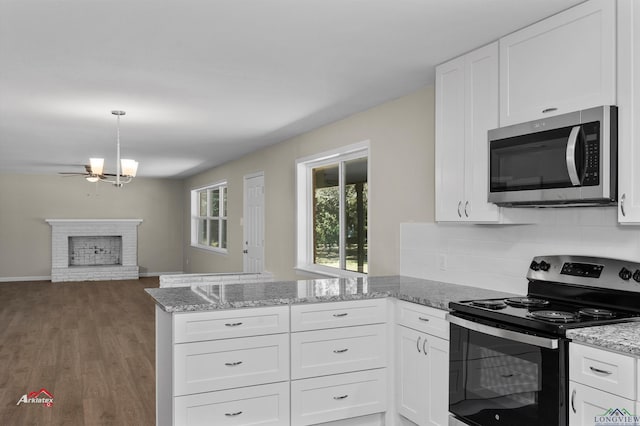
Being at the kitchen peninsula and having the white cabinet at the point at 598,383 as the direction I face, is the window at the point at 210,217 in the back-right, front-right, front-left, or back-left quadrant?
back-left

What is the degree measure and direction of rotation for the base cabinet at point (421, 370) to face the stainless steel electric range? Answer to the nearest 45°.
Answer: approximately 90° to its left

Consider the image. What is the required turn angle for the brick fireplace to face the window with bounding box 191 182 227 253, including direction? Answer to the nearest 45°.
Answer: approximately 45° to its left

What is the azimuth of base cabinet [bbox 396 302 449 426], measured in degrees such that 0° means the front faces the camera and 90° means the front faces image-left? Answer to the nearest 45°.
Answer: approximately 45°

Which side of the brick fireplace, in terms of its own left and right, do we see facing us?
front

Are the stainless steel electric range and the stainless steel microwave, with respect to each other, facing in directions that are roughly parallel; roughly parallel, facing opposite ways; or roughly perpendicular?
roughly parallel

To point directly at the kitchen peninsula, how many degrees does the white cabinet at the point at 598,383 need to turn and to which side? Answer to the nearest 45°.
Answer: approximately 45° to its right

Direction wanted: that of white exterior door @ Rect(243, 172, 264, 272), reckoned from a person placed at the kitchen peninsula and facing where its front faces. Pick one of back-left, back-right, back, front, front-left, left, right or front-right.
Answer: back

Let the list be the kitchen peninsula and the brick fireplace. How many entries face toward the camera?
2

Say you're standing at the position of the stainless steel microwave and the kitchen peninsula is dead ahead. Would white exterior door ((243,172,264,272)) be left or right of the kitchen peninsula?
right

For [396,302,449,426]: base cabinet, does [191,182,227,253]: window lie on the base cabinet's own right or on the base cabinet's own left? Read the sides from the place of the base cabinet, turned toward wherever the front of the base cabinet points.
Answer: on the base cabinet's own right

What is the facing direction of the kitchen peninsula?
toward the camera

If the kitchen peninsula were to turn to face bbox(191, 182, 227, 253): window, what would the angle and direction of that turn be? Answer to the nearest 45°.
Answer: approximately 180°

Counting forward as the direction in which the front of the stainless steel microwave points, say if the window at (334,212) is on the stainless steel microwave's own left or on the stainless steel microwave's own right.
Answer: on the stainless steel microwave's own right

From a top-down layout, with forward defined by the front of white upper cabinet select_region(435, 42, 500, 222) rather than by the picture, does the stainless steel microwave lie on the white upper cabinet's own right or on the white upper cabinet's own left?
on the white upper cabinet's own left
